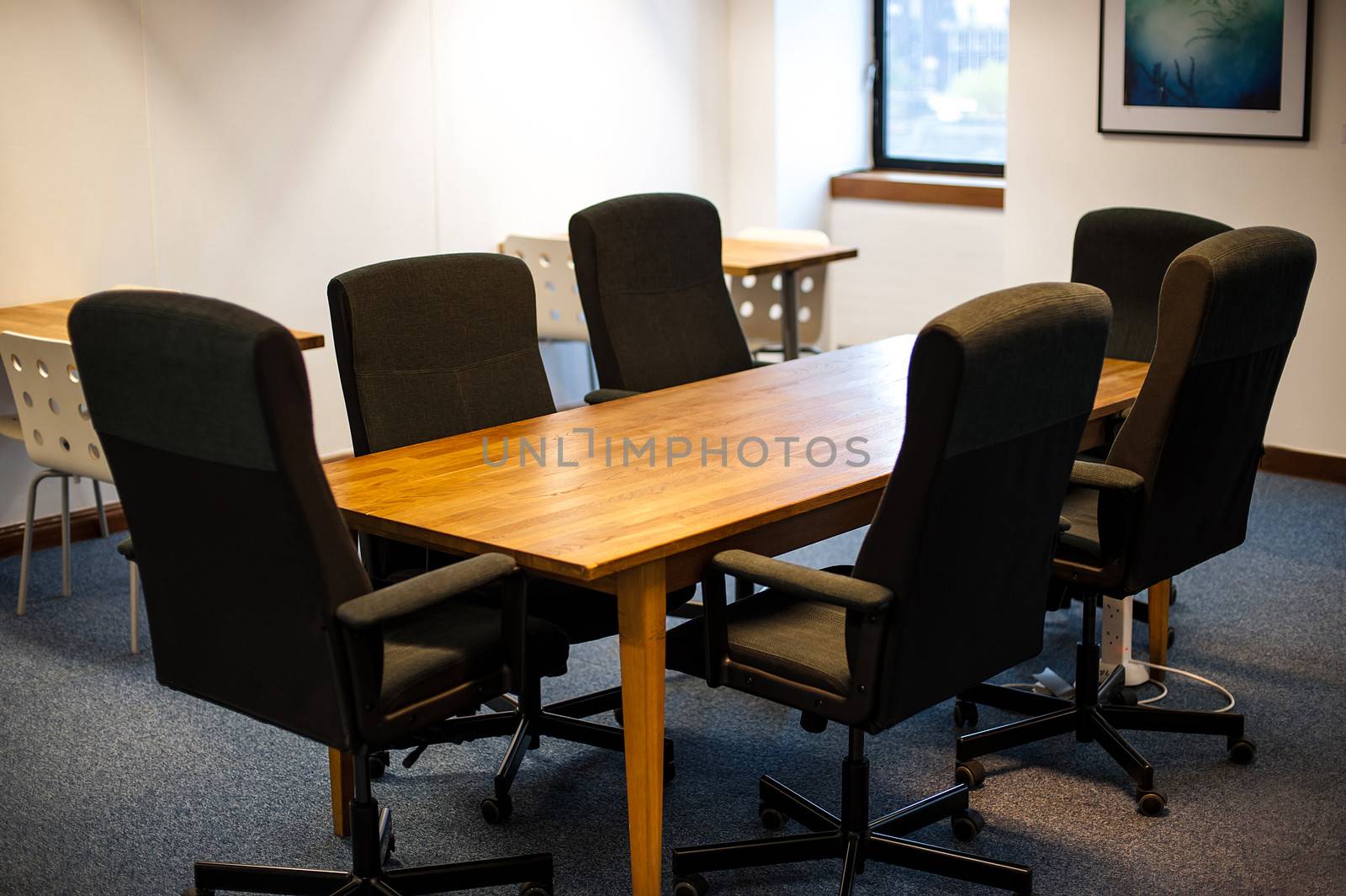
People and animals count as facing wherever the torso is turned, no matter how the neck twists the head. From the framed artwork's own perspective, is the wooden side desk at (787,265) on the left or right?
on its right

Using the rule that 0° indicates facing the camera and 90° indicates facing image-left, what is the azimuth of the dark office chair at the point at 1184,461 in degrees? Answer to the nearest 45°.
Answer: approximately 135°

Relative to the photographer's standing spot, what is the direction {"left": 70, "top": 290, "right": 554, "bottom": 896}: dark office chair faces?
facing away from the viewer and to the right of the viewer

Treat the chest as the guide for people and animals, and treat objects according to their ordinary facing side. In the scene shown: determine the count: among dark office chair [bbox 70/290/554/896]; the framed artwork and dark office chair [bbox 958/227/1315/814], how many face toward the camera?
1

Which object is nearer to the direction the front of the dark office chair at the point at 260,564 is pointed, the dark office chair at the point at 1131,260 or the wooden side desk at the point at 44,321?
the dark office chair

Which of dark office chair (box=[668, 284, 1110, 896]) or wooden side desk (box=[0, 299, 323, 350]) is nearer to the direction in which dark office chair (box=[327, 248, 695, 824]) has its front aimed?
the dark office chair

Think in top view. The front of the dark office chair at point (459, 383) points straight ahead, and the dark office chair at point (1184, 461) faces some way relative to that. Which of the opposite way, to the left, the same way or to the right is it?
the opposite way

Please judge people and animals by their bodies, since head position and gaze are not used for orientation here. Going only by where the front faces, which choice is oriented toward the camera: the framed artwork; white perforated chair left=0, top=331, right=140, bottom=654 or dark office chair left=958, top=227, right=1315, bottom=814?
the framed artwork

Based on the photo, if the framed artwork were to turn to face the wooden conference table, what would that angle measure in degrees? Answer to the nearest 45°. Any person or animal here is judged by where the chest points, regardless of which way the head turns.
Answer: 0° — it already faces it

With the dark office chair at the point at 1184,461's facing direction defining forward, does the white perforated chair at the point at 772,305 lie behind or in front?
in front

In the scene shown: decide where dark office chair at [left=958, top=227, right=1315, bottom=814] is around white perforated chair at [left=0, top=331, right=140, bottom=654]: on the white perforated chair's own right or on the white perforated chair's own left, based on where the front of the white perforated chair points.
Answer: on the white perforated chair's own right

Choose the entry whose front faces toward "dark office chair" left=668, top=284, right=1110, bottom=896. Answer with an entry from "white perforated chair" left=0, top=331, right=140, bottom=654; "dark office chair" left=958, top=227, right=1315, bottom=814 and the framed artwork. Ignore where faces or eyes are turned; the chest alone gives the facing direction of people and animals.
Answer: the framed artwork

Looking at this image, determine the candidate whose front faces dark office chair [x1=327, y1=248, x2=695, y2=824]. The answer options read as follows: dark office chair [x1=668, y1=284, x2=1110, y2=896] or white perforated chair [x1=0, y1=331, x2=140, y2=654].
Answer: dark office chair [x1=668, y1=284, x2=1110, y2=896]
